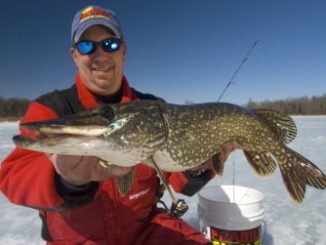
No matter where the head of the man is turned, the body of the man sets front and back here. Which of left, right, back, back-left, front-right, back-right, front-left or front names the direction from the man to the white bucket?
left

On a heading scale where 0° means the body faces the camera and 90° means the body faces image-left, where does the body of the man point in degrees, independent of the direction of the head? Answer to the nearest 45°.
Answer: approximately 0°

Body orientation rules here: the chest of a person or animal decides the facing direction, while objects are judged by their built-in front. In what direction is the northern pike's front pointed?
to the viewer's left
